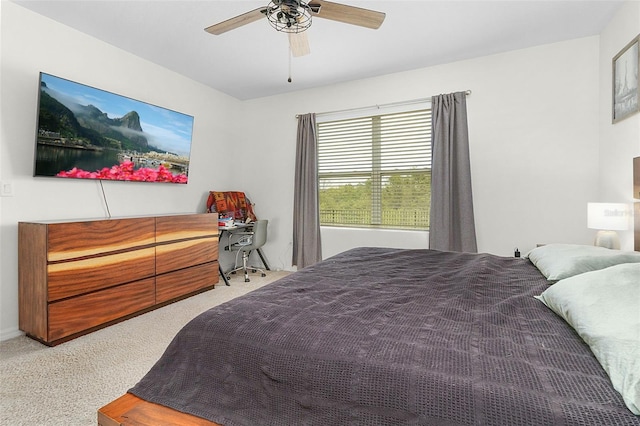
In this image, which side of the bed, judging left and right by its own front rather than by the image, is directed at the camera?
left

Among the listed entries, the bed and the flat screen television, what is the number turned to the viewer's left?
1

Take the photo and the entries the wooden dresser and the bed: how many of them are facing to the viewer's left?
1

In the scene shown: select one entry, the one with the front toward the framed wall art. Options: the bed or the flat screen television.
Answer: the flat screen television

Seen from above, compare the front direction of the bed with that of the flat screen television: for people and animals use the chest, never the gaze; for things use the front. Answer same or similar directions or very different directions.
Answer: very different directions

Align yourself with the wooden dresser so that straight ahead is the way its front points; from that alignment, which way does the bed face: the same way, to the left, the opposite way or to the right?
the opposite way

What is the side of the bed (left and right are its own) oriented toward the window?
right

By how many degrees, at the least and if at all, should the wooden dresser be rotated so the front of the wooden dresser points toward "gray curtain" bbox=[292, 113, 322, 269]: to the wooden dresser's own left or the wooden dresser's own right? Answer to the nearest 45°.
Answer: approximately 45° to the wooden dresser's own left

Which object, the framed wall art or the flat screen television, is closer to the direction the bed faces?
the flat screen television

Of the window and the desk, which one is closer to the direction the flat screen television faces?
the window

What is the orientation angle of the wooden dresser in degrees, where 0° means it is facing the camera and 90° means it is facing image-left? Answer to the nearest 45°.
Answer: approximately 315°
